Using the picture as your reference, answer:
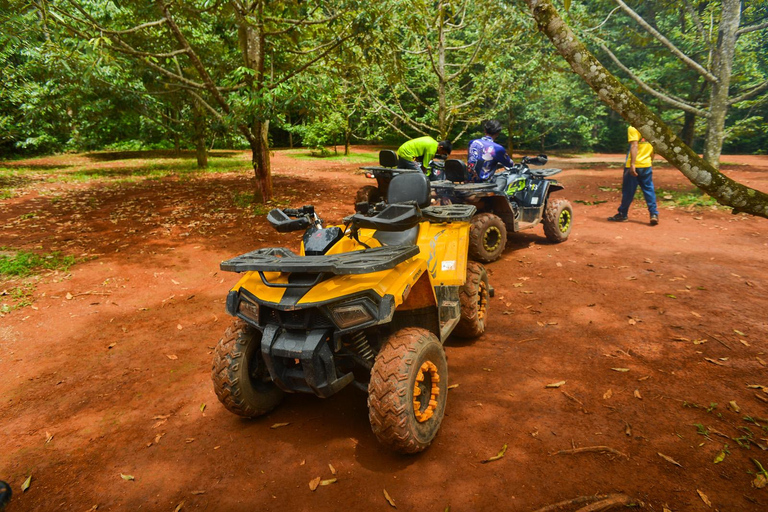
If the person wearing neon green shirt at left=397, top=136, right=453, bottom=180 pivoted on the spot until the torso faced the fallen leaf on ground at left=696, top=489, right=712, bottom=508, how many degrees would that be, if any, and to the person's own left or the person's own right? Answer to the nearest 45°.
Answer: approximately 90° to the person's own right

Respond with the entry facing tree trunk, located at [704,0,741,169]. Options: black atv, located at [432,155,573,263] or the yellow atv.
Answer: the black atv

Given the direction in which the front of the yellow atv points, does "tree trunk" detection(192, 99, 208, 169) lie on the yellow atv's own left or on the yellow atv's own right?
on the yellow atv's own right

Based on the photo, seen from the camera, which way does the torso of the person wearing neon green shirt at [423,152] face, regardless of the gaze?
to the viewer's right

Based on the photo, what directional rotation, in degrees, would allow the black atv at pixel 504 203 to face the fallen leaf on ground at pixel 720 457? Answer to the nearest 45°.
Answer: approximately 135° to its right

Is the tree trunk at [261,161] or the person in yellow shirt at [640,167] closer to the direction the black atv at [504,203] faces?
the person in yellow shirt

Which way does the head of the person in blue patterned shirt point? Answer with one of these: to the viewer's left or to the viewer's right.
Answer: to the viewer's right

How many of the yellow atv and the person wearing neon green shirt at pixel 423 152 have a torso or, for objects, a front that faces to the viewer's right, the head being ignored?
1

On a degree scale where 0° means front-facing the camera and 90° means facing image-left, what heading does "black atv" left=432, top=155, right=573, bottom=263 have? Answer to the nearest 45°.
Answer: approximately 225°

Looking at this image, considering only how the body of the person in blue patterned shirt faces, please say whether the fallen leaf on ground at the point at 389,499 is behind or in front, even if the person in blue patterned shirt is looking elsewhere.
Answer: behind

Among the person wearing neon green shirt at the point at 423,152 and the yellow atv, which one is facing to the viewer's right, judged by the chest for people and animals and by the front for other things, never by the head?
the person wearing neon green shirt

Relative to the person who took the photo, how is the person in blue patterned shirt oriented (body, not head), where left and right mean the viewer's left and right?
facing away from the viewer and to the right of the viewer

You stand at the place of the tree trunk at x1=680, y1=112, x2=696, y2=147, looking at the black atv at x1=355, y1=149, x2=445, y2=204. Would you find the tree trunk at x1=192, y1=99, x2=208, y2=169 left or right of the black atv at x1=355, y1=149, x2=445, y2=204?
right

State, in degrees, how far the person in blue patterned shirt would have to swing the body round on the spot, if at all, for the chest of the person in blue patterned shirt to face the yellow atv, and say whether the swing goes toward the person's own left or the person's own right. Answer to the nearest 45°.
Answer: approximately 135° to the person's own right
